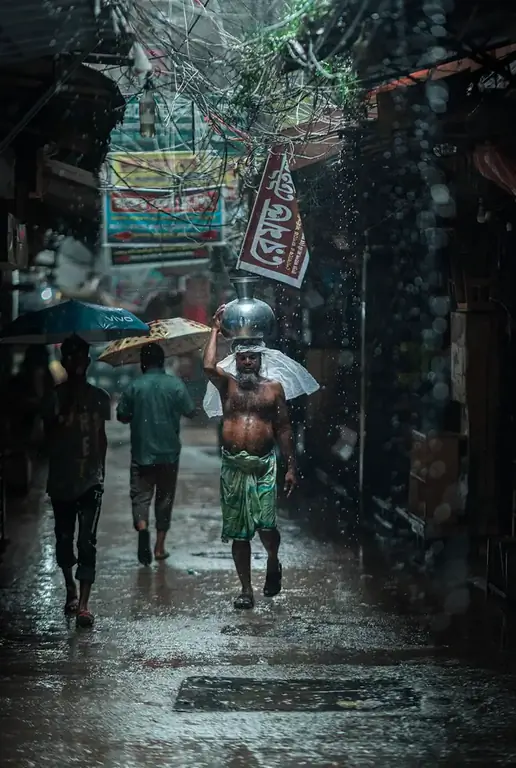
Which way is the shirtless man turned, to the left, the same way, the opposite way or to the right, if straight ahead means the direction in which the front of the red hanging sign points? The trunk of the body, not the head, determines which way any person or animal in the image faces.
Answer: the same way

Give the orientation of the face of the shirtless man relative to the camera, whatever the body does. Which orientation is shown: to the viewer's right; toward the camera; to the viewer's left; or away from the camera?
toward the camera

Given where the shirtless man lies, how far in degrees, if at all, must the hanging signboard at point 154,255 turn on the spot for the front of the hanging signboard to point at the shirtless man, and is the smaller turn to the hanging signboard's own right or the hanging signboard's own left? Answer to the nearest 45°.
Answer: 0° — it already faces them

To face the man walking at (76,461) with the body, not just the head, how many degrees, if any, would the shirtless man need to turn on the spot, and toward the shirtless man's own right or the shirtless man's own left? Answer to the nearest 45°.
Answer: approximately 90° to the shirtless man's own right

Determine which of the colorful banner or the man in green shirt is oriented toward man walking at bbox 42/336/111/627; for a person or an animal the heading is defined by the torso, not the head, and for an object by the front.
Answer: the colorful banner

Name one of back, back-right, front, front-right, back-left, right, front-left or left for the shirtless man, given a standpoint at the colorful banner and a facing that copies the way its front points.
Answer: front

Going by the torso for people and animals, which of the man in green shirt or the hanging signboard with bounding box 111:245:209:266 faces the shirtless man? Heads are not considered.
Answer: the hanging signboard

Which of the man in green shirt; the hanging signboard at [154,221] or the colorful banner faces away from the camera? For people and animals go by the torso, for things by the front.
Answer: the man in green shirt

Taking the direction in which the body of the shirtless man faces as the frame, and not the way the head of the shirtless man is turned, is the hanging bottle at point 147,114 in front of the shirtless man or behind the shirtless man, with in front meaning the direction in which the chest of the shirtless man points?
behind

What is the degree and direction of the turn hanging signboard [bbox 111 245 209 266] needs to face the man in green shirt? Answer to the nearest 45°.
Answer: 0° — it already faces them

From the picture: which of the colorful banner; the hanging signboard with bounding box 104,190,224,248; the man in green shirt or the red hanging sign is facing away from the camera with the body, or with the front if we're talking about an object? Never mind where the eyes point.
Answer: the man in green shirt

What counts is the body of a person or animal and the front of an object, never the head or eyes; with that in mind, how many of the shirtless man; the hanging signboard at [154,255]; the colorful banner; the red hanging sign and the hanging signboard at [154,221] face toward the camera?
5

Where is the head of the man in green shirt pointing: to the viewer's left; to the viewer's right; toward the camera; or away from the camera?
away from the camera

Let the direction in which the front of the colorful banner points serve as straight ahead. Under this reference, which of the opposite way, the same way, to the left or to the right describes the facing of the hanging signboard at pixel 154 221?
the same way

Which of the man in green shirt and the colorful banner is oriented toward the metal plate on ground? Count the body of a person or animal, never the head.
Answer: the colorful banner

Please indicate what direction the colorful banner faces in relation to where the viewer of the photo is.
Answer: facing the viewer

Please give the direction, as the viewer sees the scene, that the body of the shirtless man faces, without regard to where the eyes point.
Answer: toward the camera

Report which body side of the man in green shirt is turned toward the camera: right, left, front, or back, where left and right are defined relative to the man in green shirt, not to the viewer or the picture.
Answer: back
